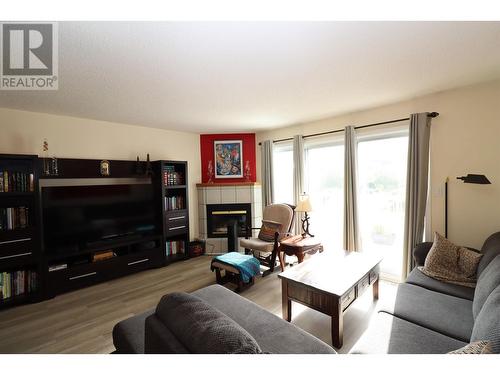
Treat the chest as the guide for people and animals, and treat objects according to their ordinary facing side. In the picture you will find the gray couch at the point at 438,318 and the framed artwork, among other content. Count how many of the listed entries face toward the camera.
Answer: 1

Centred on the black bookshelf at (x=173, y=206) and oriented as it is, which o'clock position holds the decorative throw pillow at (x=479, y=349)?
The decorative throw pillow is roughly at 1 o'clock from the black bookshelf.

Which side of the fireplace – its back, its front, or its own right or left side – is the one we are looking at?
front

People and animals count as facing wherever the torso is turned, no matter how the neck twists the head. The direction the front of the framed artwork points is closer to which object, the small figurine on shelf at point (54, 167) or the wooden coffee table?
the wooden coffee table

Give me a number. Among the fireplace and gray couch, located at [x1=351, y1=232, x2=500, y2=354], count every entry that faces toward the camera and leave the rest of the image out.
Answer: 1

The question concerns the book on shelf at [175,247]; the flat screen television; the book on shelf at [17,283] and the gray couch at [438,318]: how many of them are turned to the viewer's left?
1

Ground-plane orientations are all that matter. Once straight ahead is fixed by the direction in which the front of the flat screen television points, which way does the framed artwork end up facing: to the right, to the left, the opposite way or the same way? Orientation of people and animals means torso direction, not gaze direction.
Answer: to the right

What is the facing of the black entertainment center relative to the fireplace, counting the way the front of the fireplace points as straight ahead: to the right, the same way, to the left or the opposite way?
to the left

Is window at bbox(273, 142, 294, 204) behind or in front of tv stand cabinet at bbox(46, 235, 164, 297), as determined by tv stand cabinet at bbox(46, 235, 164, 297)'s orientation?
in front

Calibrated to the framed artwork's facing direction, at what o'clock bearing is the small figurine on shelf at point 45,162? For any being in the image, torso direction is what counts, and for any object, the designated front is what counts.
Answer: The small figurine on shelf is roughly at 2 o'clock from the framed artwork.

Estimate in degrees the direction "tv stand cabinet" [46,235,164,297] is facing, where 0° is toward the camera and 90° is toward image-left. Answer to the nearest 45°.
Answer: approximately 315°

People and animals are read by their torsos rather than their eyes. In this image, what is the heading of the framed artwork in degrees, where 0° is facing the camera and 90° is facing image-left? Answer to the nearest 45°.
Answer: approximately 0°

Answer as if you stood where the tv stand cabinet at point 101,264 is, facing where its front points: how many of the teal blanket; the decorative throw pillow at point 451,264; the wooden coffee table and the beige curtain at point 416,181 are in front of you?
4

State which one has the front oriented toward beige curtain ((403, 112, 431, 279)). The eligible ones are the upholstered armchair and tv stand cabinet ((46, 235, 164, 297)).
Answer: the tv stand cabinet

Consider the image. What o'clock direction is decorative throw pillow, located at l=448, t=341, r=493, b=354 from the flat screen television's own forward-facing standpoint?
The decorative throw pillow is roughly at 1 o'clock from the flat screen television.

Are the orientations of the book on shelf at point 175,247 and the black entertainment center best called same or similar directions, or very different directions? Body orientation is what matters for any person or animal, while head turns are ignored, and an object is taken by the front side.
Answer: same or similar directions
